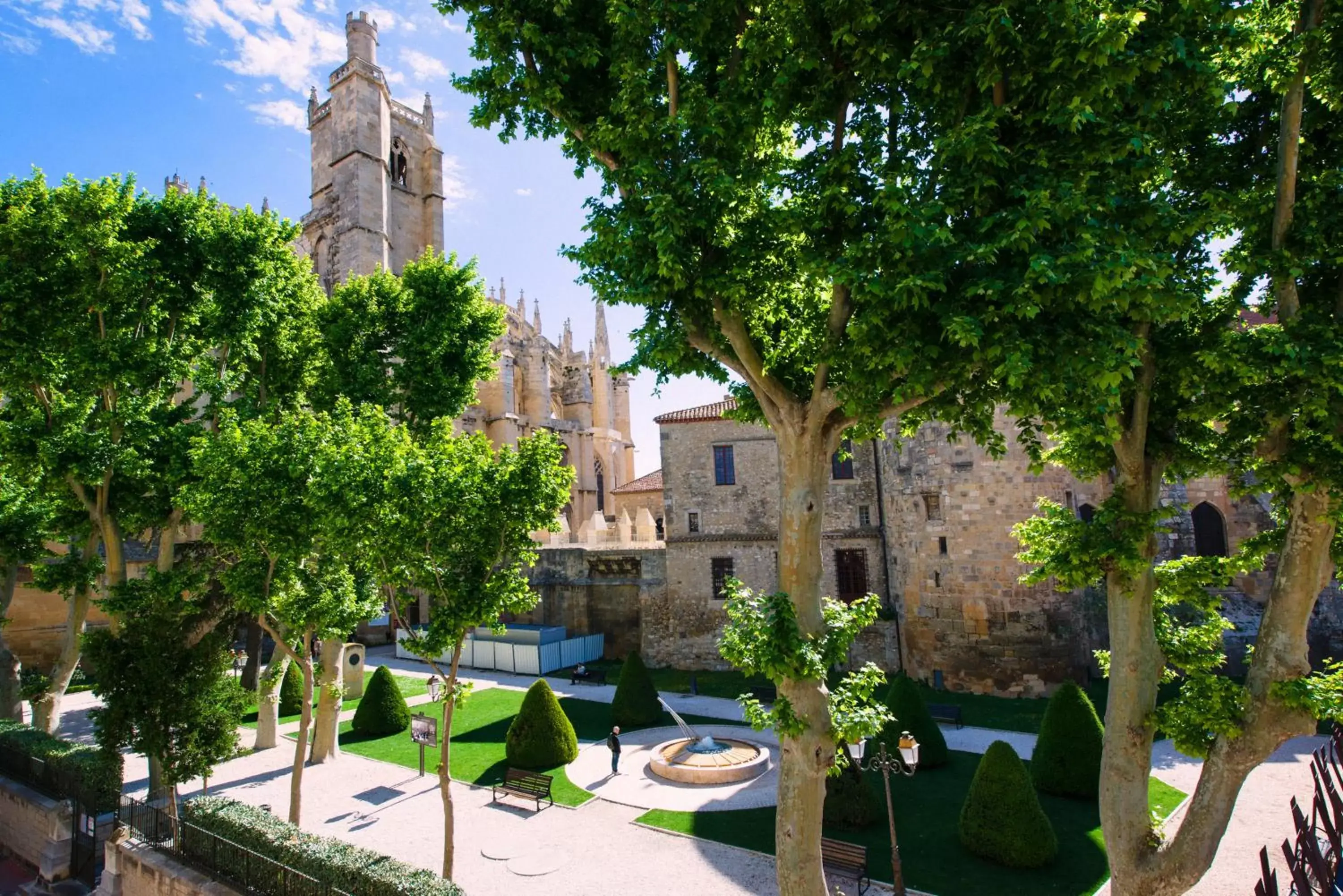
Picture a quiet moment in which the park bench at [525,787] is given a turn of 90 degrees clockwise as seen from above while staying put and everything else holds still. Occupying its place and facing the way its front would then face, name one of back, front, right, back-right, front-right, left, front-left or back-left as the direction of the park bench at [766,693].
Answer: right

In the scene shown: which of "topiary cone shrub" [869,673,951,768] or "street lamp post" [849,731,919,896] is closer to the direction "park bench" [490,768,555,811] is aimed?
the street lamp post

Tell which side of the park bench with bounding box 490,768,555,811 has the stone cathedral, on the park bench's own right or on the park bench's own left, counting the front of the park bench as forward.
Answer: on the park bench's own right

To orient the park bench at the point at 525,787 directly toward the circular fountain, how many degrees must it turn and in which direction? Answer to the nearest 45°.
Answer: approximately 135° to its left

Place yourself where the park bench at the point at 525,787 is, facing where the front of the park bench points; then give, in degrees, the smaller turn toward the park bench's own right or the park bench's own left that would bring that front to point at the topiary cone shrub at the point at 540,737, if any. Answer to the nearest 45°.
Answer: approximately 135° to the park bench's own right

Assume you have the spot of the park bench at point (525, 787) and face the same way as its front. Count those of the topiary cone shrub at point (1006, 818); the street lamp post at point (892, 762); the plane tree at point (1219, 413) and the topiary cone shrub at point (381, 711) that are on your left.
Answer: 3

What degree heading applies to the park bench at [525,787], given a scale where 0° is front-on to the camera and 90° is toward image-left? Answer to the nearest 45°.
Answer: approximately 45°

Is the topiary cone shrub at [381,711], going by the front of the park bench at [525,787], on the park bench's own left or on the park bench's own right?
on the park bench's own right

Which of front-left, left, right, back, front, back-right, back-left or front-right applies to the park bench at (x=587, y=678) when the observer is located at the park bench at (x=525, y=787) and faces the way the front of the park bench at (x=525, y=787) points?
back-right

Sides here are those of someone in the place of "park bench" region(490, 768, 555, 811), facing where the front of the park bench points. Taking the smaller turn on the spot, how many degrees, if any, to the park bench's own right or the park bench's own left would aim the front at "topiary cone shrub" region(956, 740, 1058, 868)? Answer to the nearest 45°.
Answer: approximately 90° to the park bench's own left

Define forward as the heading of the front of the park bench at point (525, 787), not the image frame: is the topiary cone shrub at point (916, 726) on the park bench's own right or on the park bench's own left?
on the park bench's own left

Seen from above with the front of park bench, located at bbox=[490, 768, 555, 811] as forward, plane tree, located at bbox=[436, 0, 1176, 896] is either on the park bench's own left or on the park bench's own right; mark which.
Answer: on the park bench's own left

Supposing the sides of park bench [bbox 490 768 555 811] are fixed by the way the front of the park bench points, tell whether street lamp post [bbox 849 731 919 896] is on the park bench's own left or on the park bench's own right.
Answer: on the park bench's own left

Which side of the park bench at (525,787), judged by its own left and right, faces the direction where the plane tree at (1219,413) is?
left
